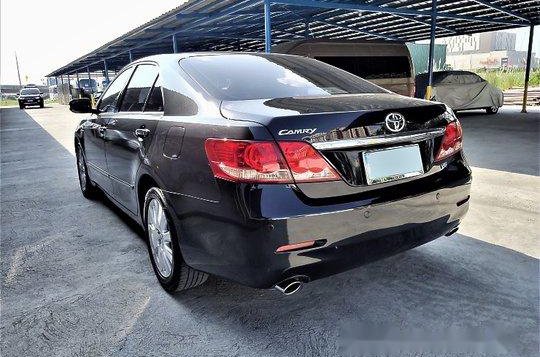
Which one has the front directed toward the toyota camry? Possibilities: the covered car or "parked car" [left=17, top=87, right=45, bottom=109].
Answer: the parked car

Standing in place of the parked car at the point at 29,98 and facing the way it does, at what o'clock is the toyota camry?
The toyota camry is roughly at 12 o'clock from the parked car.

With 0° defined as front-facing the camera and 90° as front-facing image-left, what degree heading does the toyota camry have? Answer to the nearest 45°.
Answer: approximately 135°

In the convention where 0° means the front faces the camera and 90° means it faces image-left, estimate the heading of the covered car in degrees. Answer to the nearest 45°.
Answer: approximately 270°

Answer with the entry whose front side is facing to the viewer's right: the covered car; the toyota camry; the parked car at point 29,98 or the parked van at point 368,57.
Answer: the covered car

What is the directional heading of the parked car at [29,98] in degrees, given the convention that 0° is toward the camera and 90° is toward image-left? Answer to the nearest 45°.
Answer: approximately 0°

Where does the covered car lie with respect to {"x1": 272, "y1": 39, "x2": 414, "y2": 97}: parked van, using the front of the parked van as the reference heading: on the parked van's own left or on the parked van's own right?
on the parked van's own right

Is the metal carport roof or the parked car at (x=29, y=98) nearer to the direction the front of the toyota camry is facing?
the parked car

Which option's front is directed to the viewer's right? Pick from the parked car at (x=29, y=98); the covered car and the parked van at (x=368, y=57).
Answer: the covered car
